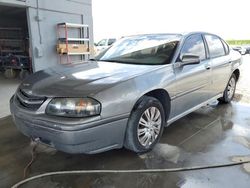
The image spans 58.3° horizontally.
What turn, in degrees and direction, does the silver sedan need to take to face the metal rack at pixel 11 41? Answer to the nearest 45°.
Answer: approximately 90° to its right

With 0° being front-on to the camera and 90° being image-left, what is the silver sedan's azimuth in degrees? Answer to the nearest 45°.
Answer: approximately 45°

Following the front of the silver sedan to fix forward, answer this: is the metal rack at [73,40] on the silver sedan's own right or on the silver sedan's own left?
on the silver sedan's own right
